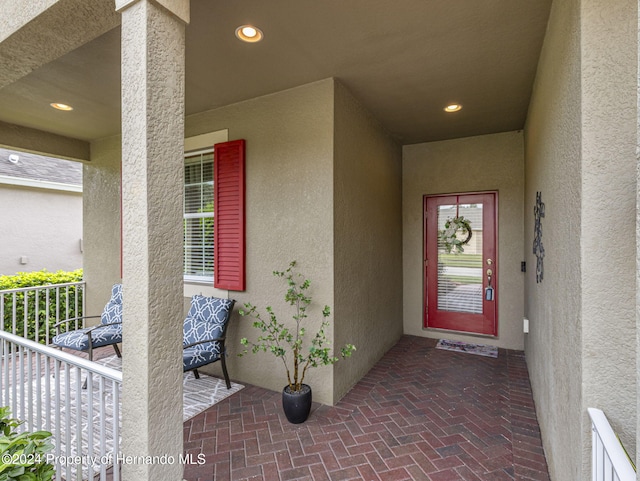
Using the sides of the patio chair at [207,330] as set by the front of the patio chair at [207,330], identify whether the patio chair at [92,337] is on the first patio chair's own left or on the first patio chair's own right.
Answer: on the first patio chair's own right

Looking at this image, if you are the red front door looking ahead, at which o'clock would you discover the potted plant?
The potted plant is roughly at 1 o'clock from the red front door.

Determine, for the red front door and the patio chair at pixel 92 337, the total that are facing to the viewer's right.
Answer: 0

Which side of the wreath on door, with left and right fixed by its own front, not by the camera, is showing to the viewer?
front

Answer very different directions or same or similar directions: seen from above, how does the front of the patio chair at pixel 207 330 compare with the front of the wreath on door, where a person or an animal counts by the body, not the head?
same or similar directions

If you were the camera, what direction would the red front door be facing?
facing the viewer

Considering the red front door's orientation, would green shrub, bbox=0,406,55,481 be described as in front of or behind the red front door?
in front

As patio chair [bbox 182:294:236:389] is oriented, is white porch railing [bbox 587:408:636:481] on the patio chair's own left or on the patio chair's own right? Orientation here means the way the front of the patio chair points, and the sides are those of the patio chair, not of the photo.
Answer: on the patio chair's own left

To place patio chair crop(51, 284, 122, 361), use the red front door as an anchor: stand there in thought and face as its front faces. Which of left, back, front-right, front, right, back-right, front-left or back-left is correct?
front-right

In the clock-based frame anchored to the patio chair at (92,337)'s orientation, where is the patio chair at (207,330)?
the patio chair at (207,330) is roughly at 9 o'clock from the patio chair at (92,337).

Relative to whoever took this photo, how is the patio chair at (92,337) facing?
facing the viewer and to the left of the viewer

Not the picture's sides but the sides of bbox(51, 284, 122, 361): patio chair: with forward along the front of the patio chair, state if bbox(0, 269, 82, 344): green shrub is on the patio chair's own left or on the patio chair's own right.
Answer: on the patio chair's own right

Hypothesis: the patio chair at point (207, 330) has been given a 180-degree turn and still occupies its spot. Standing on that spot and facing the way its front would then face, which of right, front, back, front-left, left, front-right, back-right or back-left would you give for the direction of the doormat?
front-right

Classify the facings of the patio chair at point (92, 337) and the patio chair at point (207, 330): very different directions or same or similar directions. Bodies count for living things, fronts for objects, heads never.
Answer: same or similar directions

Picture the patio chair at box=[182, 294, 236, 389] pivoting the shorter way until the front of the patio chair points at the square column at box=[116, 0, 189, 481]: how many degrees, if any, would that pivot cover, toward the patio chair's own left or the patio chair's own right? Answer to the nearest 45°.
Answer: approximately 45° to the patio chair's own left

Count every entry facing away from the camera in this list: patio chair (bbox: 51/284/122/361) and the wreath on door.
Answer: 0

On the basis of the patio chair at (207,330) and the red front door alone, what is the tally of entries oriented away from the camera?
0
